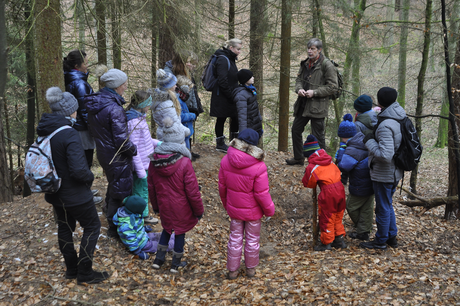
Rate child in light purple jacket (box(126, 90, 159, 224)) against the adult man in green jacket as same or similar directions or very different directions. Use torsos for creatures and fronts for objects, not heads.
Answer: very different directions

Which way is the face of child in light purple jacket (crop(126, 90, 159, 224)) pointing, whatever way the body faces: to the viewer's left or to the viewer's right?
to the viewer's right

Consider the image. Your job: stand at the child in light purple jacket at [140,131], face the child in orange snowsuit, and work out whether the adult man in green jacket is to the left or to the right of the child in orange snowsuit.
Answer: left

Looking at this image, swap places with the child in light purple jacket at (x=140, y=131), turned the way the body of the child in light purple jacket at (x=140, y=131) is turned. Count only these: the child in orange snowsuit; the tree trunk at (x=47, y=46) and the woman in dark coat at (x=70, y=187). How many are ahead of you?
1

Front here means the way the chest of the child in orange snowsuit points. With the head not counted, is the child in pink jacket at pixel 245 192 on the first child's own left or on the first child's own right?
on the first child's own left

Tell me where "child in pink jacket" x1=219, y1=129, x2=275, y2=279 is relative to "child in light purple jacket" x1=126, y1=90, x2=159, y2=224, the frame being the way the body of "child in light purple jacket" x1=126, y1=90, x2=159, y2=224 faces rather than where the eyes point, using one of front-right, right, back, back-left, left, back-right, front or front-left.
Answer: front-right

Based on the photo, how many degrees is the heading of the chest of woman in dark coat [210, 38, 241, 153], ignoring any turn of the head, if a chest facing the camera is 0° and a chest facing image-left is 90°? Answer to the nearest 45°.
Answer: approximately 270°

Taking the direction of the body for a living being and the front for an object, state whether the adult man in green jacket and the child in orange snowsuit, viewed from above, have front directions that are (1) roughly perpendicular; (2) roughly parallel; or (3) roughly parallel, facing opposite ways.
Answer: roughly perpendicular

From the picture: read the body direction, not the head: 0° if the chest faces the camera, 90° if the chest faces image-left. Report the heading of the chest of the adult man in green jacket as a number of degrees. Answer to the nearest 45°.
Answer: approximately 45°

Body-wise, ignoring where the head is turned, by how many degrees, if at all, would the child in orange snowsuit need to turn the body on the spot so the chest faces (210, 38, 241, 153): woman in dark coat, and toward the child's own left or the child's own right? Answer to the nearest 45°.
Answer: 0° — they already face them

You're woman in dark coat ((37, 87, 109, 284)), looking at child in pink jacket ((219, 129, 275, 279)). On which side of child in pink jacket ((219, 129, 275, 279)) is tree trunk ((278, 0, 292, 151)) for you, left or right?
left

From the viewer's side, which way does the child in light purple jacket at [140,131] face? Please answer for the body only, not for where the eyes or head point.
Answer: to the viewer's right

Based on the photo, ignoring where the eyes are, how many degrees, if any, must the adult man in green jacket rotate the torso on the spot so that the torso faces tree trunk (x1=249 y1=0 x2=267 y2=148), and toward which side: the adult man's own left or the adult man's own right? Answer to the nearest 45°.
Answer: approximately 90° to the adult man's own right

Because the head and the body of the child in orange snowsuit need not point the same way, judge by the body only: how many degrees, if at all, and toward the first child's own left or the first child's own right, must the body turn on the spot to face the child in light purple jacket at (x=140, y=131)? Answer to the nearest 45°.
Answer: approximately 45° to the first child's own left

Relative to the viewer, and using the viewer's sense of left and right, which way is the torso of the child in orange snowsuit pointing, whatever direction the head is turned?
facing away from the viewer and to the left of the viewer
